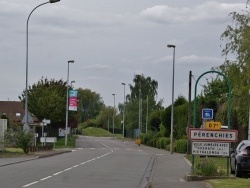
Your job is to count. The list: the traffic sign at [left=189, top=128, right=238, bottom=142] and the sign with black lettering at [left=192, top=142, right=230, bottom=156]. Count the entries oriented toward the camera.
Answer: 2

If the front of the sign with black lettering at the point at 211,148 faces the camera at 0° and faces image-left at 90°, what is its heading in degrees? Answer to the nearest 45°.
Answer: approximately 0°

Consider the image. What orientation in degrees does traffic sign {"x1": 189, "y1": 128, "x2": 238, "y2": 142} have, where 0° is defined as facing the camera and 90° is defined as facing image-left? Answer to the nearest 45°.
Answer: approximately 0°
